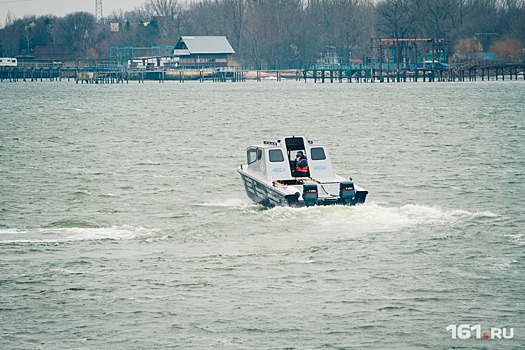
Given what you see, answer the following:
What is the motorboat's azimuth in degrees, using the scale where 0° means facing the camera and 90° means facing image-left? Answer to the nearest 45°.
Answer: approximately 135°
